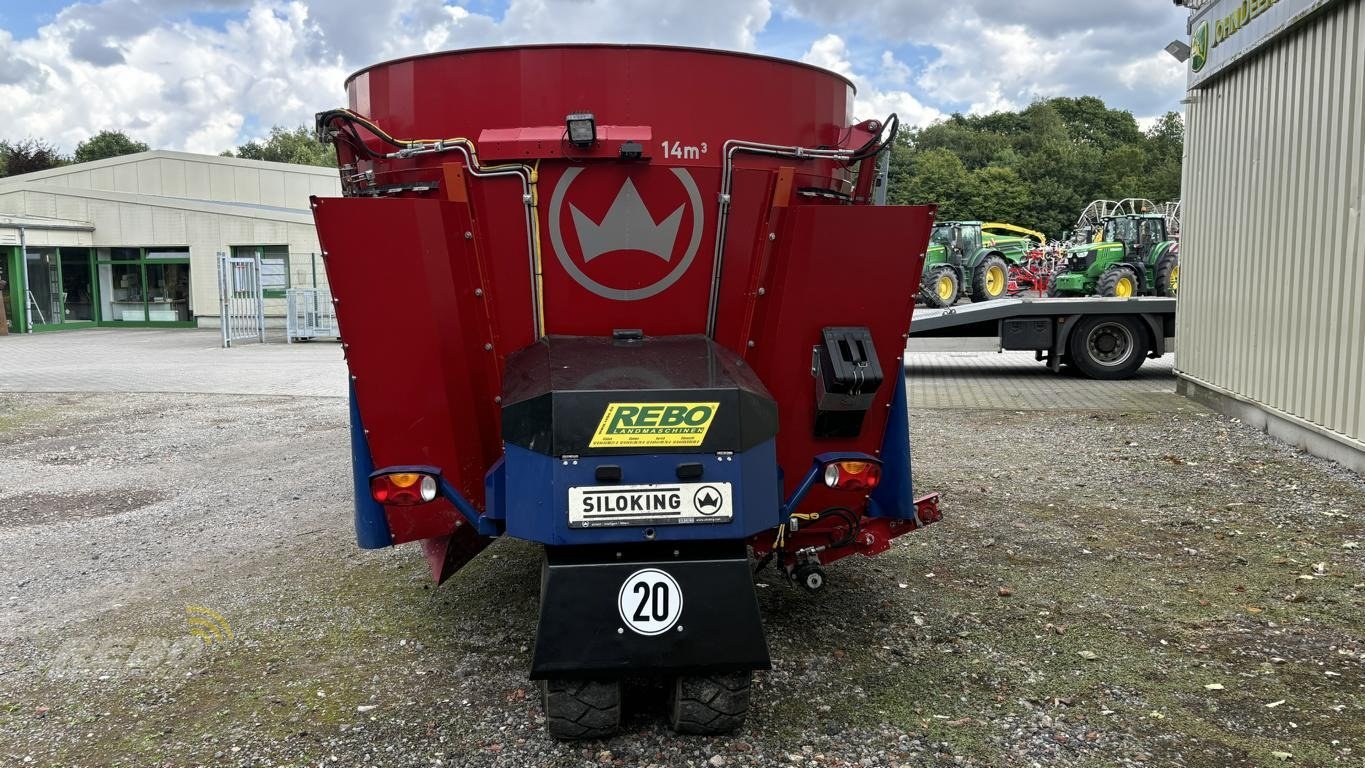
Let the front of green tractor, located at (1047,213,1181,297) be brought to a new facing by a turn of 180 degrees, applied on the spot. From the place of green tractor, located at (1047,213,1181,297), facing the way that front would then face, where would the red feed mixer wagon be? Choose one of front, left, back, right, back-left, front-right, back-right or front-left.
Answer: back-right

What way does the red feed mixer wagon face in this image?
away from the camera

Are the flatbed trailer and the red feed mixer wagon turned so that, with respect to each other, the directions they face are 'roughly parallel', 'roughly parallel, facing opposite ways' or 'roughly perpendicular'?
roughly perpendicular

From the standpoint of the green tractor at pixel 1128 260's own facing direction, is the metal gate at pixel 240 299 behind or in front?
in front

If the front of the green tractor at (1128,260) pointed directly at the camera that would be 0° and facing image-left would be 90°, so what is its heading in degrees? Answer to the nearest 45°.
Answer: approximately 45°

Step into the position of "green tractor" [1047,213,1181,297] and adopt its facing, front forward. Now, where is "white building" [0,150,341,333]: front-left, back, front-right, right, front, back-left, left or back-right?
front-right

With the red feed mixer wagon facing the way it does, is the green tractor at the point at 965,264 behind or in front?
in front
